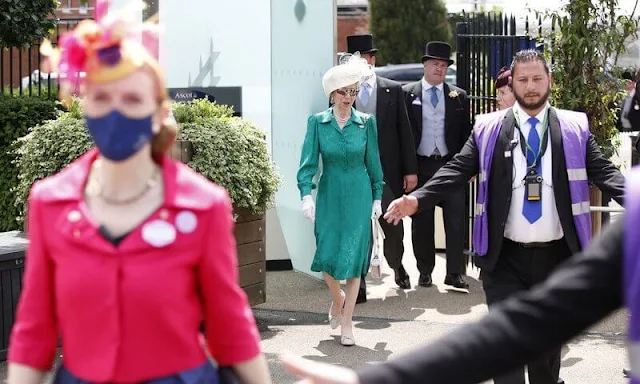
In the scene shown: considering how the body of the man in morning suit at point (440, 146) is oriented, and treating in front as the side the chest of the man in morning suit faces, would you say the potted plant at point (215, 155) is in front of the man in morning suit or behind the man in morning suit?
in front

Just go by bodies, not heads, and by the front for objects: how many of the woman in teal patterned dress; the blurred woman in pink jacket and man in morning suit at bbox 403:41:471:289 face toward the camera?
3

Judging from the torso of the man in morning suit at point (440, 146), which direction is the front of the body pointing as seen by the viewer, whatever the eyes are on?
toward the camera

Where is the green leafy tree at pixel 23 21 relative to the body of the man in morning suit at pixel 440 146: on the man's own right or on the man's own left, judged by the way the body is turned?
on the man's own right

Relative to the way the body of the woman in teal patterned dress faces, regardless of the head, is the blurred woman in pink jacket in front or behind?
in front

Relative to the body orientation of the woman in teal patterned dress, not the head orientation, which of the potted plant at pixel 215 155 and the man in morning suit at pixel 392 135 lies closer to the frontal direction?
the potted plant

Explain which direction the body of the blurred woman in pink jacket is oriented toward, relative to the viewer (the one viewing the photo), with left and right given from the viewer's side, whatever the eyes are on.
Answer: facing the viewer

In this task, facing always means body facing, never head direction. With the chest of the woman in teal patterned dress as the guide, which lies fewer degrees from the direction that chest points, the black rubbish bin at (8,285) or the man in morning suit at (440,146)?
the black rubbish bin

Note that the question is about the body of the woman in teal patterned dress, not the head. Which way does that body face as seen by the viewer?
toward the camera

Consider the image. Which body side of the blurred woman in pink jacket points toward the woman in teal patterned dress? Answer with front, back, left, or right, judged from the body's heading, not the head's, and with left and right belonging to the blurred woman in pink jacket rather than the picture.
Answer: back

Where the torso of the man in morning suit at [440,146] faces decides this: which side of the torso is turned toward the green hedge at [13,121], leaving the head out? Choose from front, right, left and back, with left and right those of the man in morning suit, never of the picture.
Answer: right
